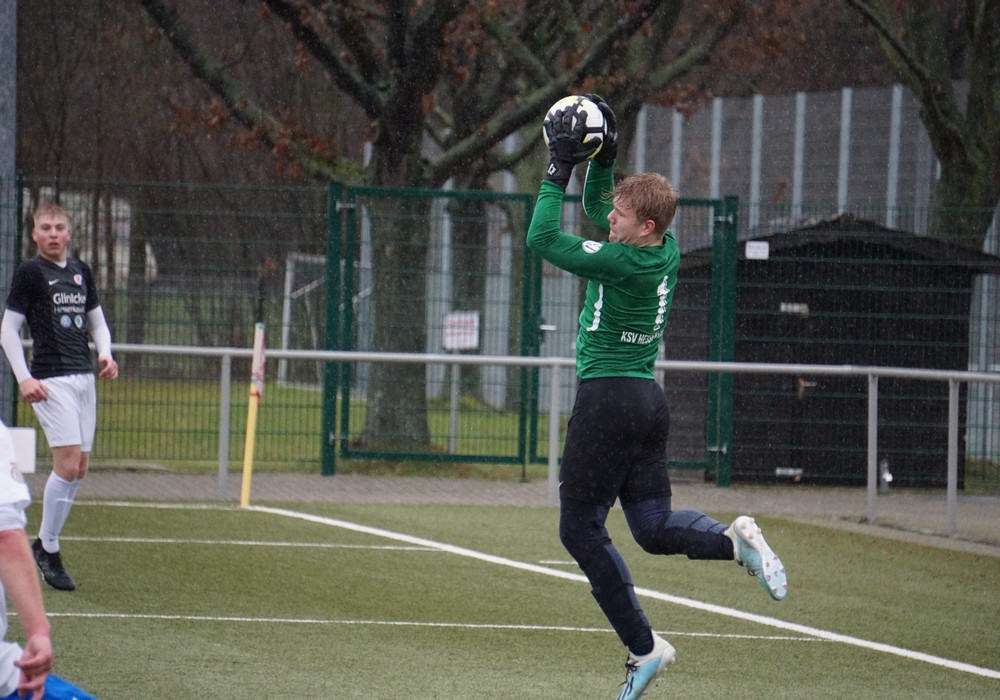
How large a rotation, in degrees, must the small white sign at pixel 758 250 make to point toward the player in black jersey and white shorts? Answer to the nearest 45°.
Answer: approximately 45° to its right

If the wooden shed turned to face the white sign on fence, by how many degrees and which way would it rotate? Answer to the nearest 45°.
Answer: approximately 90° to its right

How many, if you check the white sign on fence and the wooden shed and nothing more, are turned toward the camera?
2

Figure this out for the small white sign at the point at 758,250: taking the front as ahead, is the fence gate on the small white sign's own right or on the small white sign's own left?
on the small white sign's own right

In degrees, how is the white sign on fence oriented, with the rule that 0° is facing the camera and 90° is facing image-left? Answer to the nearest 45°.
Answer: approximately 0°

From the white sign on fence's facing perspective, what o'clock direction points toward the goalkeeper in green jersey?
The goalkeeper in green jersey is roughly at 12 o'clock from the white sign on fence.

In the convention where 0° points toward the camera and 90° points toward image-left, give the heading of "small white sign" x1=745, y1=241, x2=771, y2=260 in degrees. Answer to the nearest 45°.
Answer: approximately 0°

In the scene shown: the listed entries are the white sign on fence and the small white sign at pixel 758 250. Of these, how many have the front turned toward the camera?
2
